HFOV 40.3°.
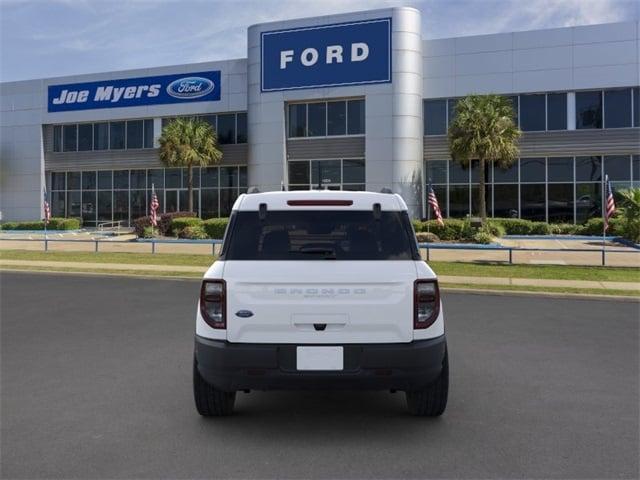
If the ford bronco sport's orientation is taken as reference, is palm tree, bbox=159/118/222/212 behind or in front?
in front

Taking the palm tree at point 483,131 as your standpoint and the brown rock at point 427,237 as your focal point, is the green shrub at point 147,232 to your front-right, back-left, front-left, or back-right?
front-right

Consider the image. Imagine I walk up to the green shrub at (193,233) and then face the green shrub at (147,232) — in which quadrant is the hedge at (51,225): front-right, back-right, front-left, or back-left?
front-right

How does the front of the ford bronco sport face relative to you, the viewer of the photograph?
facing away from the viewer

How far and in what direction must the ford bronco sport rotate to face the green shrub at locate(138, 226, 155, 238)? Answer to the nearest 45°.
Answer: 0° — it already faces it

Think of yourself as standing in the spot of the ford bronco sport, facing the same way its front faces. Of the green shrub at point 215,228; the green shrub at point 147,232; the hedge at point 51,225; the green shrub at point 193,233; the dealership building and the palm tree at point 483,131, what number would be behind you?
0

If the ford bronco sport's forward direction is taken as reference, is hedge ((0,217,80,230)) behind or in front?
in front

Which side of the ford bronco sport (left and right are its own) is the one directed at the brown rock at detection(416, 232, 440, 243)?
front

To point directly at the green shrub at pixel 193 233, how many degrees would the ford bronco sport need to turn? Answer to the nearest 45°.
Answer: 0° — it already faces it

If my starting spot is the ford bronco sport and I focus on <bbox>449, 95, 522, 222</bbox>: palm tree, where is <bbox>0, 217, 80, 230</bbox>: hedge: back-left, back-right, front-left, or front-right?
front-left

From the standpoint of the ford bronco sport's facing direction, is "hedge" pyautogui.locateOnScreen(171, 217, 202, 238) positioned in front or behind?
in front

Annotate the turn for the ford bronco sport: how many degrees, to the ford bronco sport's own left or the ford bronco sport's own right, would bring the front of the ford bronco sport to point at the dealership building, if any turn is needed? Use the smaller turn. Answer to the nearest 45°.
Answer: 0° — it already faces it
